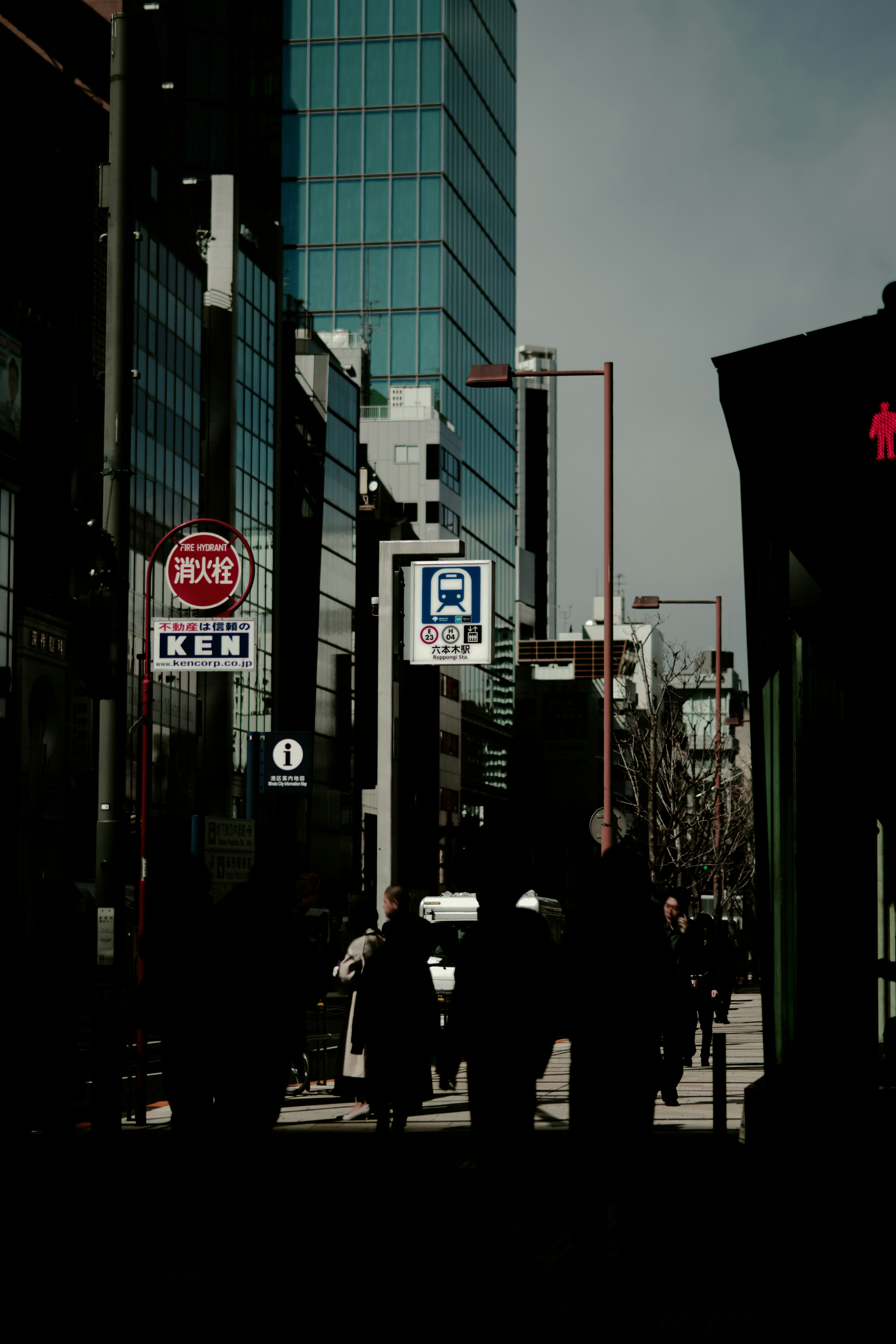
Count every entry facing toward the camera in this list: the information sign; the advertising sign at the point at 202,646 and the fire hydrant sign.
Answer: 3

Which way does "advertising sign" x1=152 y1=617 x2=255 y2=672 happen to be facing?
toward the camera

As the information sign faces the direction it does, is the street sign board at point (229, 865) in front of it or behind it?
in front

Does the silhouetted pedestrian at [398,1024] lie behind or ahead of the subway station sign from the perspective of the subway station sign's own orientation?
ahead

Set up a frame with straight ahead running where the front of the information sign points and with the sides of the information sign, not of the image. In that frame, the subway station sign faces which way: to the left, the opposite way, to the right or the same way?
the same way

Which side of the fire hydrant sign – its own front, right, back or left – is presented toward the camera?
front

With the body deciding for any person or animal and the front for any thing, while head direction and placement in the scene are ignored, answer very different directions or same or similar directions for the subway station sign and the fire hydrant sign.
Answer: same or similar directions

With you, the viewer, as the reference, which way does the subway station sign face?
facing the viewer

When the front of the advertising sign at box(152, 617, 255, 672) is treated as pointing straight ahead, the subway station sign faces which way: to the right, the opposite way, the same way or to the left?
the same way

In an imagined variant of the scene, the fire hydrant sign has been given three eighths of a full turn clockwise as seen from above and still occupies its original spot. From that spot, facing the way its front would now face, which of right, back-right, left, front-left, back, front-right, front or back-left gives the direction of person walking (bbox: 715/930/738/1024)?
right
